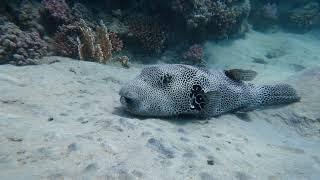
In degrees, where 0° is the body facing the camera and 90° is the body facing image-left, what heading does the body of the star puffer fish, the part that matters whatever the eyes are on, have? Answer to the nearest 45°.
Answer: approximately 90°

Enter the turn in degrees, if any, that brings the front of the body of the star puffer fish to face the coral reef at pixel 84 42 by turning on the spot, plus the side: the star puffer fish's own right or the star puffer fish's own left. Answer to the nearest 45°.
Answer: approximately 45° to the star puffer fish's own right

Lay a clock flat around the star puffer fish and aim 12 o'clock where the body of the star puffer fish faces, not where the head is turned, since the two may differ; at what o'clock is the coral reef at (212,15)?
The coral reef is roughly at 3 o'clock from the star puffer fish.

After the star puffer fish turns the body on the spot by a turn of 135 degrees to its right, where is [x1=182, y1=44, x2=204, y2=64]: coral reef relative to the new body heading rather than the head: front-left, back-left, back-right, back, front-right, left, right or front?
front-left

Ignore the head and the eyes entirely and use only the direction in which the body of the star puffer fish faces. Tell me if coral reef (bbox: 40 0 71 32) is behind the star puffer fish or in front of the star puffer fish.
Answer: in front

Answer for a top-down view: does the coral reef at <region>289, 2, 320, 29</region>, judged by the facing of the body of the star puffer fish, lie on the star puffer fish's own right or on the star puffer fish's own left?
on the star puffer fish's own right

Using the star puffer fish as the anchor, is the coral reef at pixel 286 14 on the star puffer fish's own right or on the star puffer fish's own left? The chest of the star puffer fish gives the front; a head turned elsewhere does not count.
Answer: on the star puffer fish's own right

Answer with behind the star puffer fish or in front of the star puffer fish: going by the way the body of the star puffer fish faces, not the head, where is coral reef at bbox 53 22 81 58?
in front
